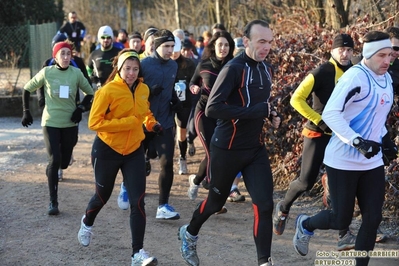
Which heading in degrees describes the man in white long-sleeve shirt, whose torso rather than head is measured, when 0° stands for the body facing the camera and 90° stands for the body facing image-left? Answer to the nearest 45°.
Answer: approximately 315°

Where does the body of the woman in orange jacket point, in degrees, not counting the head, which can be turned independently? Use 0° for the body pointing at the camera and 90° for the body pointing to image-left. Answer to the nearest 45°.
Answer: approximately 315°

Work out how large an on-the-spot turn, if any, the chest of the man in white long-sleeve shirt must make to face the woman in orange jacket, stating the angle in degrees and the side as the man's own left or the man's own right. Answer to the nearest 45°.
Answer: approximately 135° to the man's own right

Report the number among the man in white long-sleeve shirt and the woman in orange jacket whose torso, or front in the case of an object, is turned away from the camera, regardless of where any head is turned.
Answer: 0
